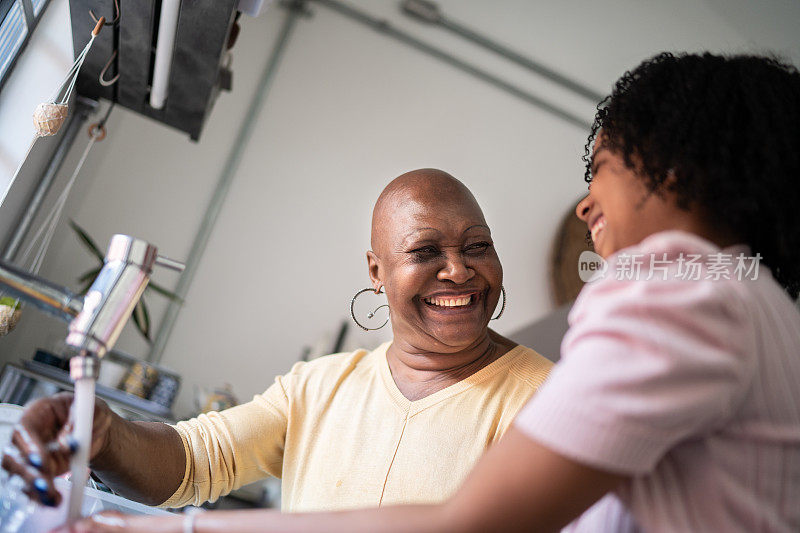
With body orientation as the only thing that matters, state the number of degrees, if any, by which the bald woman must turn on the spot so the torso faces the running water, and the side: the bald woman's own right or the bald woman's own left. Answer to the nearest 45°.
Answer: approximately 45° to the bald woman's own right

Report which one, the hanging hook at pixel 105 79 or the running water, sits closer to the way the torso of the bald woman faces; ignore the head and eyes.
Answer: the running water

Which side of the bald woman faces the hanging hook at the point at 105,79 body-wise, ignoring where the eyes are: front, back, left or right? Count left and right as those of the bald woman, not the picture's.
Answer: right

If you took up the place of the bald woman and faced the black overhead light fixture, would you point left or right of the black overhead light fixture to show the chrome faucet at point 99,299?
left

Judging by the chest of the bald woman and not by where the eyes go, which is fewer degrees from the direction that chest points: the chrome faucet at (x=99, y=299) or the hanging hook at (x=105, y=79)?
the chrome faucet

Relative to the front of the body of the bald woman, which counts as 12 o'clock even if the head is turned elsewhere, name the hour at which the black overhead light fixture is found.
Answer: The black overhead light fixture is roughly at 3 o'clock from the bald woman.

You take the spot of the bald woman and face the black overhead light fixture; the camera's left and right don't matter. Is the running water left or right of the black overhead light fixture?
left

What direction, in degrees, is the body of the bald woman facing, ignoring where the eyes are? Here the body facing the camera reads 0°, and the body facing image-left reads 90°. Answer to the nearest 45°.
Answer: approximately 0°
